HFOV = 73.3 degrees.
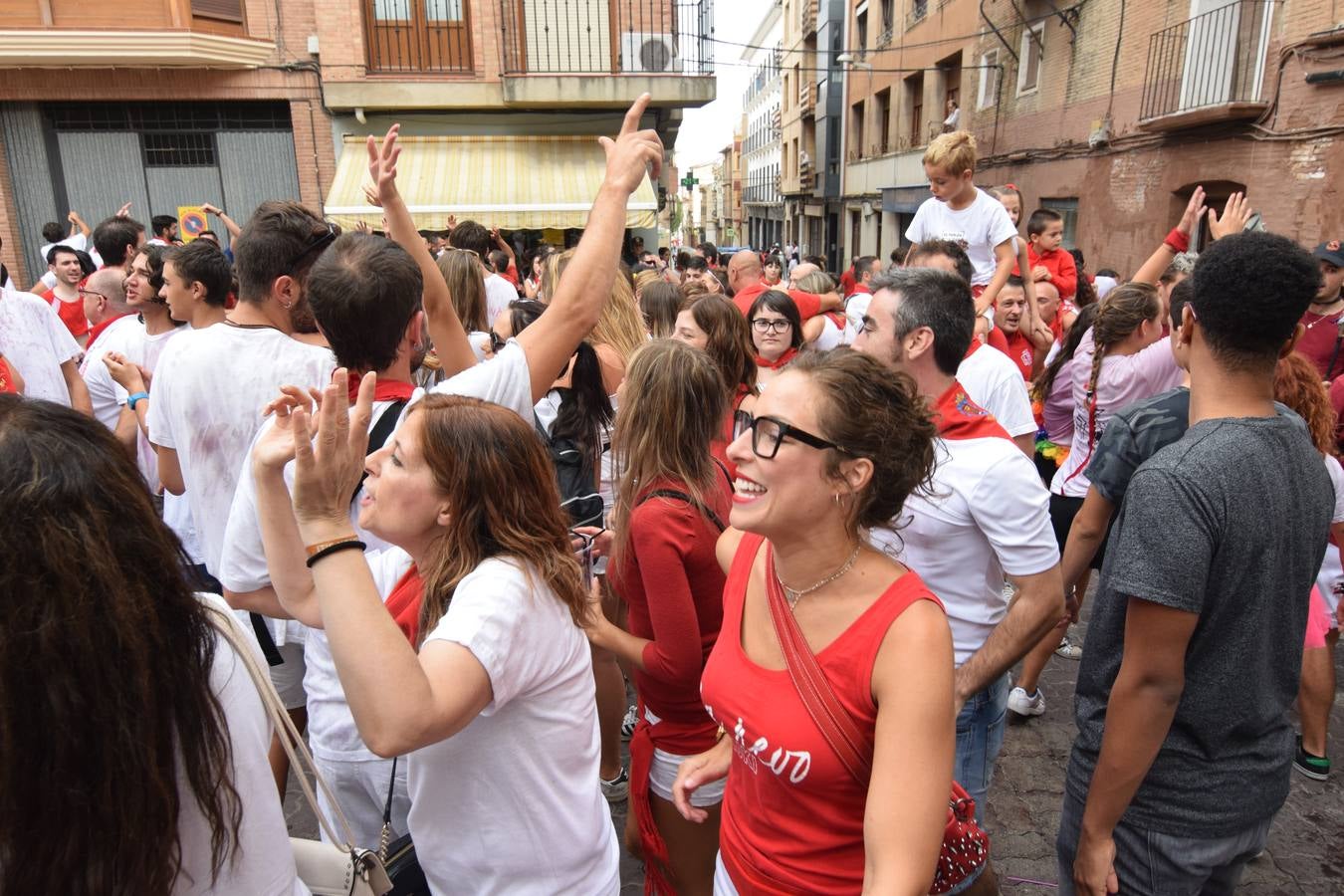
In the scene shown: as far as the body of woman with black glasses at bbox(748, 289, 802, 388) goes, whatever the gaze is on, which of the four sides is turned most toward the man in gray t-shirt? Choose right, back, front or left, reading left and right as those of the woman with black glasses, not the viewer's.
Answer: front

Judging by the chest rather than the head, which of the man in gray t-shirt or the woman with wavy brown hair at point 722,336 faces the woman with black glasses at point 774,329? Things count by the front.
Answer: the man in gray t-shirt

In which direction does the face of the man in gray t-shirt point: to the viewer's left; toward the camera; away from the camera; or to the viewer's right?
away from the camera

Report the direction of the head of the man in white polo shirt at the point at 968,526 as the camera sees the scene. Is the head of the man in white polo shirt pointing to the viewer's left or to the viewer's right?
to the viewer's left

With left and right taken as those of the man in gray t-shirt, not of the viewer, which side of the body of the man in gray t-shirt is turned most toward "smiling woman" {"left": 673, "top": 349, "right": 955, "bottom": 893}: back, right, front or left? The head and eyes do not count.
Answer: left

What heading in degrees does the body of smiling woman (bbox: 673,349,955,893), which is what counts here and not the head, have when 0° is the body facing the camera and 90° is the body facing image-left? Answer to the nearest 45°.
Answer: approximately 45°

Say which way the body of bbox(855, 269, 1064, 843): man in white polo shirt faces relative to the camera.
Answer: to the viewer's left

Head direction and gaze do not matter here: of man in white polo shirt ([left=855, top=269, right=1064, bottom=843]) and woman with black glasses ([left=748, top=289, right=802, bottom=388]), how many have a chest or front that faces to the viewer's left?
1

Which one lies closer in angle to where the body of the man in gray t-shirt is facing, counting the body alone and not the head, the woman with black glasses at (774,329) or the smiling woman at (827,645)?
the woman with black glasses
